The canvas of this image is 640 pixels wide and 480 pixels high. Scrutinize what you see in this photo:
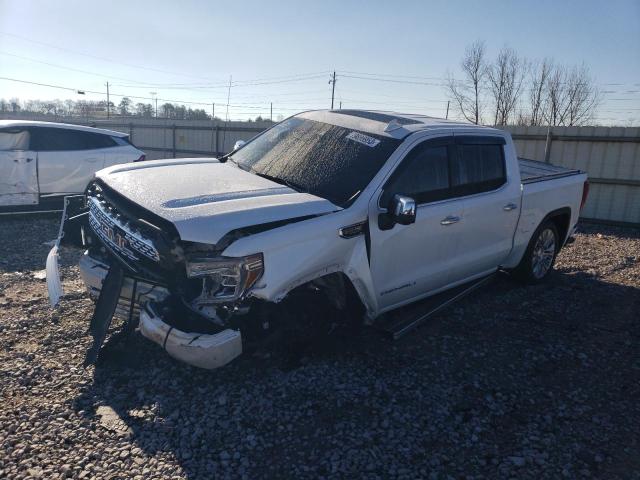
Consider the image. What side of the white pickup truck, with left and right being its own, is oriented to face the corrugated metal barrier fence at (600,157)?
back

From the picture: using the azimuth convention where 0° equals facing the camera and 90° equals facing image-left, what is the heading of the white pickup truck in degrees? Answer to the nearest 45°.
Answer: approximately 45°

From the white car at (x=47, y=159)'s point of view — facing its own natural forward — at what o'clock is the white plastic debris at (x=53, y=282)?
The white plastic debris is roughly at 9 o'clock from the white car.

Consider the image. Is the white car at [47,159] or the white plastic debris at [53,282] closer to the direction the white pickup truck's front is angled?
the white plastic debris

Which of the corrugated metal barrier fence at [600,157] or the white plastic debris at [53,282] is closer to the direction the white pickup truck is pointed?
the white plastic debris

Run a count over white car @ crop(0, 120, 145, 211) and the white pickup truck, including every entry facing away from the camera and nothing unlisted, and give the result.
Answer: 0

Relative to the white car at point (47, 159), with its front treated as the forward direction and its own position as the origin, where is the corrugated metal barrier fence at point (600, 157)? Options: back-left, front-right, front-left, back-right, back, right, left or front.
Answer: back

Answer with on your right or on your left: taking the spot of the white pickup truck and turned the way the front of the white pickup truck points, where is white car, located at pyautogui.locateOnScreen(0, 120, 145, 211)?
on your right

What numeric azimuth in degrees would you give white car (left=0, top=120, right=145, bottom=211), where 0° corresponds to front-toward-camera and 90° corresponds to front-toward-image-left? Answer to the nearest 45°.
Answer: approximately 90°
